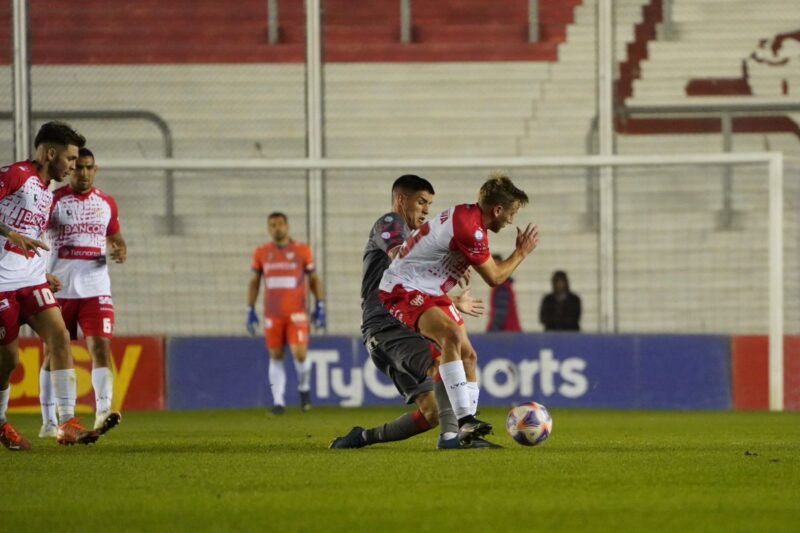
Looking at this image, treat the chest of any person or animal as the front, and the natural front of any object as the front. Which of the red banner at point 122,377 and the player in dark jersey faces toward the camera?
the red banner

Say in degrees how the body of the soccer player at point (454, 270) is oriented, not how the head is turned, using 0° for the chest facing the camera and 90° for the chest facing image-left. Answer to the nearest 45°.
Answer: approximately 270°

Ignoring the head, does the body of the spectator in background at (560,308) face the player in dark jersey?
yes

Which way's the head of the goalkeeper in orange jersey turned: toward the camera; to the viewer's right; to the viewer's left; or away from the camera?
toward the camera

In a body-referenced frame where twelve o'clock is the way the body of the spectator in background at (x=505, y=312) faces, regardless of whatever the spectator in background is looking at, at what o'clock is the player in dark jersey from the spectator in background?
The player in dark jersey is roughly at 12 o'clock from the spectator in background.

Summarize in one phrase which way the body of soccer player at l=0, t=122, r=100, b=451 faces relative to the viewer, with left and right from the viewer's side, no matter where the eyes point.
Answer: facing the viewer and to the right of the viewer

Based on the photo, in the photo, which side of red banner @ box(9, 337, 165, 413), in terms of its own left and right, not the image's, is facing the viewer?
front

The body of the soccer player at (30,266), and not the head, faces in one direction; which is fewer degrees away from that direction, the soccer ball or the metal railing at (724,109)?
the soccer ball

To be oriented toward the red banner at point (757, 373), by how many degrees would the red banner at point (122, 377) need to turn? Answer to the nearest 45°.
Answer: approximately 90° to its left

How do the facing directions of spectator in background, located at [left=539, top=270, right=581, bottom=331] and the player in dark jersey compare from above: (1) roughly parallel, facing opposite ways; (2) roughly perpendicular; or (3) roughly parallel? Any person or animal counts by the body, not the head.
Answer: roughly perpendicular

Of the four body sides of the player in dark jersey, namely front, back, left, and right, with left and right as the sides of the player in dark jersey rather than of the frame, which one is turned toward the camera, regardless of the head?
right
